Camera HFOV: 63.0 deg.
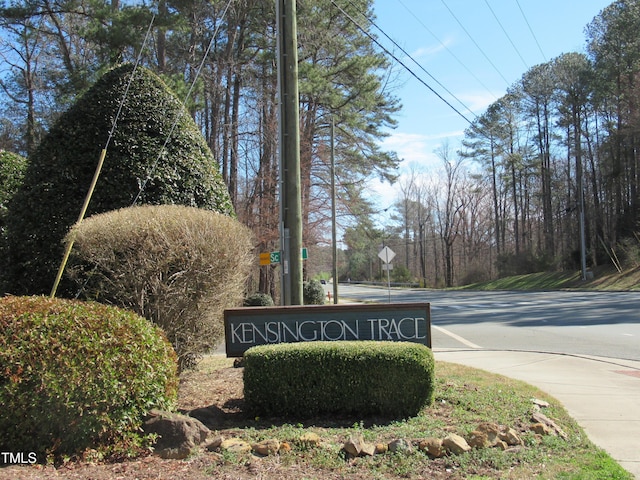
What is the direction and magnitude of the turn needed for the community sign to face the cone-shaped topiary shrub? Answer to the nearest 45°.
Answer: approximately 90° to its right

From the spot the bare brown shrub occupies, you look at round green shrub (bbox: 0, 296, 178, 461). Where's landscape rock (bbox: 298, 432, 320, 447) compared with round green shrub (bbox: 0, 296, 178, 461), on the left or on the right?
left

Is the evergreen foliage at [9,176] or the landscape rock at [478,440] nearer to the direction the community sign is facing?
the landscape rock

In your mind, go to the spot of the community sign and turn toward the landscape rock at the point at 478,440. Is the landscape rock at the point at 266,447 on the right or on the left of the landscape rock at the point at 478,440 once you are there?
right

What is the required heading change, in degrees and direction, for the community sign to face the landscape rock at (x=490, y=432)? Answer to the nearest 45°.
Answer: approximately 45° to its left

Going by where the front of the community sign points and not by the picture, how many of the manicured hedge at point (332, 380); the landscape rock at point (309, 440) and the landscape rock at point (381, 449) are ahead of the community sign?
3

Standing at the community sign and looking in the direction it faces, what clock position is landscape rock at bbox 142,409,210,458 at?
The landscape rock is roughly at 1 o'clock from the community sign.

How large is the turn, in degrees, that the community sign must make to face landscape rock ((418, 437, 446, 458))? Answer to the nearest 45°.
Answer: approximately 45° to its left

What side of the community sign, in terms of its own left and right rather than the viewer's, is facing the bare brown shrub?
right

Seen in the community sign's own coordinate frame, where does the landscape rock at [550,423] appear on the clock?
The landscape rock is roughly at 10 o'clock from the community sign.

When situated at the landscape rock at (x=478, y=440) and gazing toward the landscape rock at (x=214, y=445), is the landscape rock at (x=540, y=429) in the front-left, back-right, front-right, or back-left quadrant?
back-right

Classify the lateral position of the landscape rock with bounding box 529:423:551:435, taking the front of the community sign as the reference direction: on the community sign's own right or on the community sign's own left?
on the community sign's own left

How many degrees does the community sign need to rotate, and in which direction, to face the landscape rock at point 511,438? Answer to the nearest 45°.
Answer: approximately 45° to its left

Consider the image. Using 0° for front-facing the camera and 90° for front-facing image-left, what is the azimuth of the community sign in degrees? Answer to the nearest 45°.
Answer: approximately 0°

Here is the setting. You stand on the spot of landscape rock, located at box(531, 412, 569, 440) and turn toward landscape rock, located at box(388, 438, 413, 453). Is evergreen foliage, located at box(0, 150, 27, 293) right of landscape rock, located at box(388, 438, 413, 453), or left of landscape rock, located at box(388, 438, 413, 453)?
right
